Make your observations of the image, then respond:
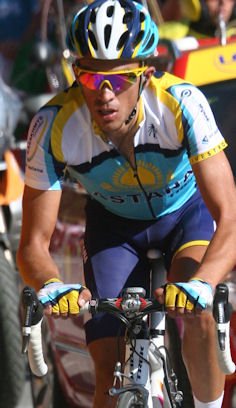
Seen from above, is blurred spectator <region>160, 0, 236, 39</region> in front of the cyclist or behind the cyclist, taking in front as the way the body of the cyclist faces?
behind

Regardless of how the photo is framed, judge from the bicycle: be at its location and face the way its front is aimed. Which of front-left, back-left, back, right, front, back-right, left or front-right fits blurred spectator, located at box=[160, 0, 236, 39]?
back

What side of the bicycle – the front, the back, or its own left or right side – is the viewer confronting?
front

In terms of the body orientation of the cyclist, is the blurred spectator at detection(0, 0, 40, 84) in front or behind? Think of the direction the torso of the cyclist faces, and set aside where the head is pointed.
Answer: behind

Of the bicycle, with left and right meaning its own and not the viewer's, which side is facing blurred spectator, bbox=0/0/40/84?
back

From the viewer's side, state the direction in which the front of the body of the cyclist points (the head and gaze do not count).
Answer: toward the camera
